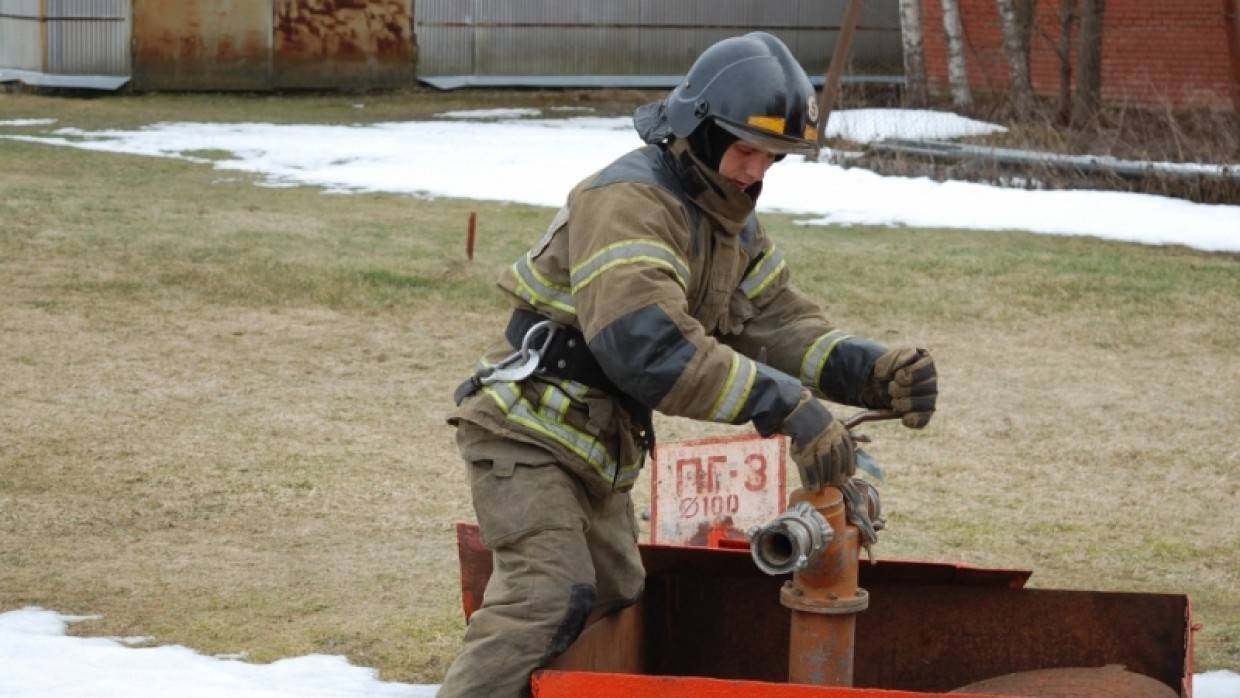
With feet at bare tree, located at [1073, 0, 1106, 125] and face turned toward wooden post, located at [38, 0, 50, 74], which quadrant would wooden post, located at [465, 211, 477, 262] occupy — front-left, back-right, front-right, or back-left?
front-left

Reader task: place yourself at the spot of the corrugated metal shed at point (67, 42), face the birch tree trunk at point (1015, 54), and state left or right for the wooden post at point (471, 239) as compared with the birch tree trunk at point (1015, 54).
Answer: right

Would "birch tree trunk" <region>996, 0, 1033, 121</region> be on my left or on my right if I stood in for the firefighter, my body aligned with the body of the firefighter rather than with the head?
on my left

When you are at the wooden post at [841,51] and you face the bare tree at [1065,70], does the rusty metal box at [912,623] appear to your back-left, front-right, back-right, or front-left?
back-right

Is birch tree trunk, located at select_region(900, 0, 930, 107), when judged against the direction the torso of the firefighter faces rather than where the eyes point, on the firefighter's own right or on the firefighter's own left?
on the firefighter's own left

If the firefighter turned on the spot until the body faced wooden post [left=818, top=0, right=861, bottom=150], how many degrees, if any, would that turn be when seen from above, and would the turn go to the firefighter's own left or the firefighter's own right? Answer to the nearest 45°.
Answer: approximately 135° to the firefighter's own left

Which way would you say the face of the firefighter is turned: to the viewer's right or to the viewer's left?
to the viewer's right

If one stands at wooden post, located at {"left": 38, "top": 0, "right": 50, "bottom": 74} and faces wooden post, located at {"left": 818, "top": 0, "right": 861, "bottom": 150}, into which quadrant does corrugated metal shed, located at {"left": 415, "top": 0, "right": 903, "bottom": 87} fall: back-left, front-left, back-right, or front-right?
front-left

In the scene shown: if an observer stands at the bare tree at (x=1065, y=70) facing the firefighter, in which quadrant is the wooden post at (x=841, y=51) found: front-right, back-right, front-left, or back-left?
front-right

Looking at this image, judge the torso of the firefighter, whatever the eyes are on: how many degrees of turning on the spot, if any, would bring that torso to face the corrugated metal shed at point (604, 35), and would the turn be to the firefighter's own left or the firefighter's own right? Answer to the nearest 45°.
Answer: approximately 135° to the firefighter's own left
